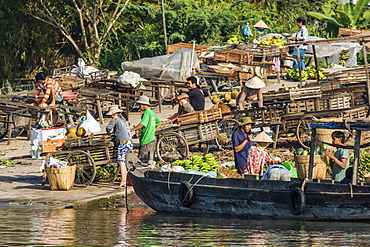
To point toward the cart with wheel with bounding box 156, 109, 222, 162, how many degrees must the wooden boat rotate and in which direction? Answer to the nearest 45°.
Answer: approximately 90° to its right

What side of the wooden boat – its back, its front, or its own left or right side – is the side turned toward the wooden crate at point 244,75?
right

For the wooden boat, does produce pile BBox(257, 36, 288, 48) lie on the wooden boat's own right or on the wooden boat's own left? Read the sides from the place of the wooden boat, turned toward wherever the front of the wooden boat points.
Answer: on the wooden boat's own right

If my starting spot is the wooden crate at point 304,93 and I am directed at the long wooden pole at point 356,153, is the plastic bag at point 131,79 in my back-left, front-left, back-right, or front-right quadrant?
back-right

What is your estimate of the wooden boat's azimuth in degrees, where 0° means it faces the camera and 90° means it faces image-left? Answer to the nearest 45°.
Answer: approximately 90°
